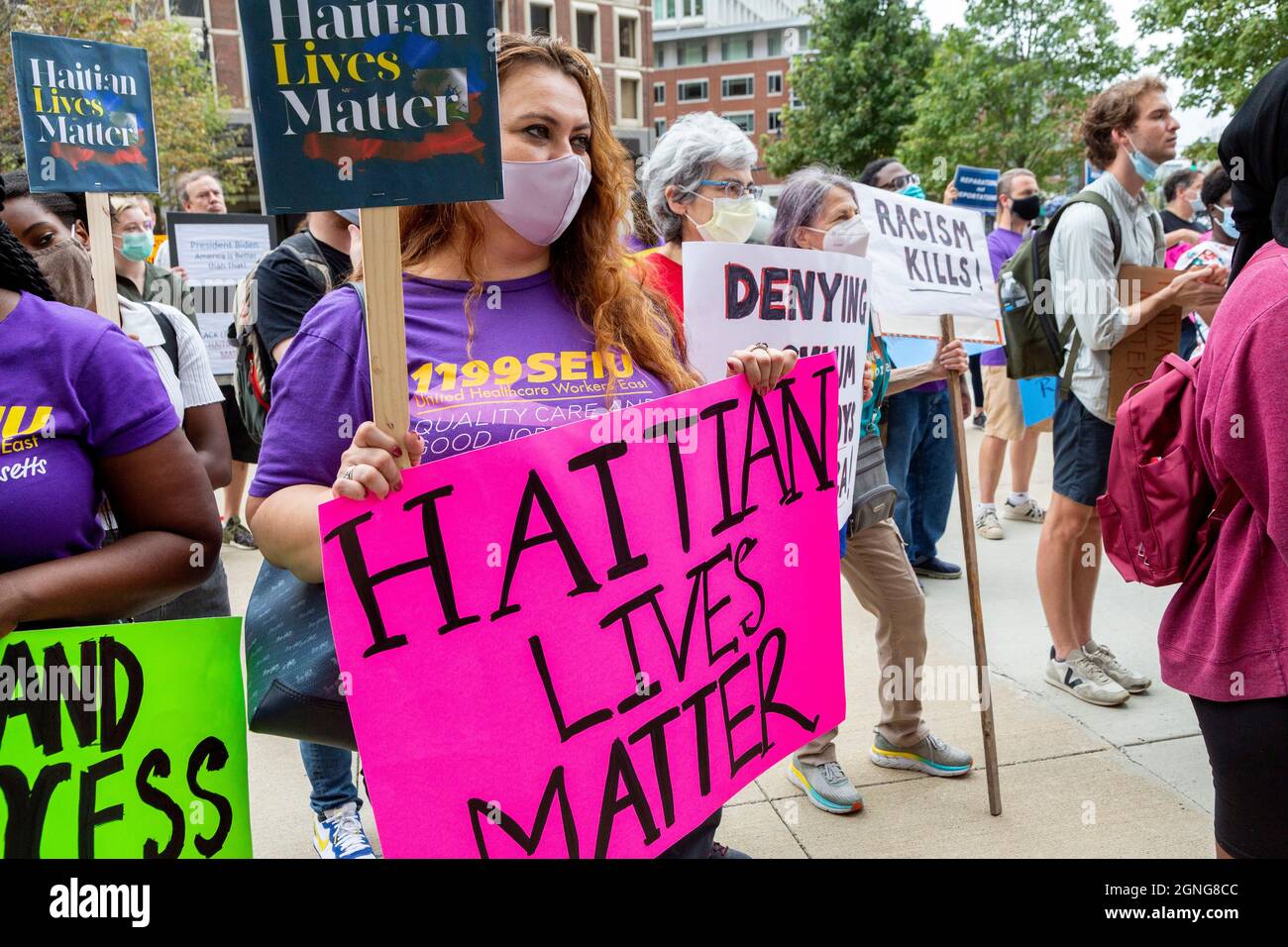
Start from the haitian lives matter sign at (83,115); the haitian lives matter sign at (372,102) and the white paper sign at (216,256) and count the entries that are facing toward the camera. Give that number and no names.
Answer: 3

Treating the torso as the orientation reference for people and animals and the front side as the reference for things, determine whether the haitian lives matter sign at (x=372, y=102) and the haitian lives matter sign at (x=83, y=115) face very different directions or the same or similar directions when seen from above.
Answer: same or similar directions

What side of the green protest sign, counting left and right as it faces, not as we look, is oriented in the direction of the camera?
front

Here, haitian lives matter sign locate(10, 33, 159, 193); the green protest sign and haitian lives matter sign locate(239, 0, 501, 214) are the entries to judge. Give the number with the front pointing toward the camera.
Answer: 3

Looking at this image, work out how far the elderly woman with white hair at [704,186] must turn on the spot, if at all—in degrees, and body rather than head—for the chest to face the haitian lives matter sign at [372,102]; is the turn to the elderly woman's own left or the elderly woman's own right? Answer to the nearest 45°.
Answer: approximately 45° to the elderly woman's own right

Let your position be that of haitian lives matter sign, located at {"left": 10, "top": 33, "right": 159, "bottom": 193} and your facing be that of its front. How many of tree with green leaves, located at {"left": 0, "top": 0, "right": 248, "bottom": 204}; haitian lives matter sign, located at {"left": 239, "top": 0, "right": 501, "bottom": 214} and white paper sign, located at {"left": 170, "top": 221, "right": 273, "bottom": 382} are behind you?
2

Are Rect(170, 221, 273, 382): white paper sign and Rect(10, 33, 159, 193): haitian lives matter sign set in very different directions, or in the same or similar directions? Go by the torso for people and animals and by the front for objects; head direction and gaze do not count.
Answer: same or similar directions

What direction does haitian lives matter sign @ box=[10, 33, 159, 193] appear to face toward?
toward the camera

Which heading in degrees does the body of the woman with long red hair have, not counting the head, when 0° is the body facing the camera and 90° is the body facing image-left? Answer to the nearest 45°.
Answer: approximately 315°

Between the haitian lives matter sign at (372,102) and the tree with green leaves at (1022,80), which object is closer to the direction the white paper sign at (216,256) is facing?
the haitian lives matter sign

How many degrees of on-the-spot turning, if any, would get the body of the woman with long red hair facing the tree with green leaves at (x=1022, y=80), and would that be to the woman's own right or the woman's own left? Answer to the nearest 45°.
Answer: approximately 90° to the woman's own left

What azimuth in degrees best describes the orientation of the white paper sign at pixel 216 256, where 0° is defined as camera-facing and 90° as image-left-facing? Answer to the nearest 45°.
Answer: approximately 0°

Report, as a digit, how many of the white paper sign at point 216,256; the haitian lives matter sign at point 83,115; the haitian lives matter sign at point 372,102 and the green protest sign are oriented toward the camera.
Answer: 4

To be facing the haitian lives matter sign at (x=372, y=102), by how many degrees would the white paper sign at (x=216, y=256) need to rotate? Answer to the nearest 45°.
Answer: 0° — it already faces it

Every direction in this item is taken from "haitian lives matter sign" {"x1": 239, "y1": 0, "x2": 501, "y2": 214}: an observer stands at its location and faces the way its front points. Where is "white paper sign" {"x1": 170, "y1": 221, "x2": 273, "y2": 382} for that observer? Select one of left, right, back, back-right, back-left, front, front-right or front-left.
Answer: back

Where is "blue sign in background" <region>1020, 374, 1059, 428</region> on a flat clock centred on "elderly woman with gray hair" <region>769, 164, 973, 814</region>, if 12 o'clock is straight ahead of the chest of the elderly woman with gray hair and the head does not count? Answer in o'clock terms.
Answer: The blue sign in background is roughly at 8 o'clock from the elderly woman with gray hair.

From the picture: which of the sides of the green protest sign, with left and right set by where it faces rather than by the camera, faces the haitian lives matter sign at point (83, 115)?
back
